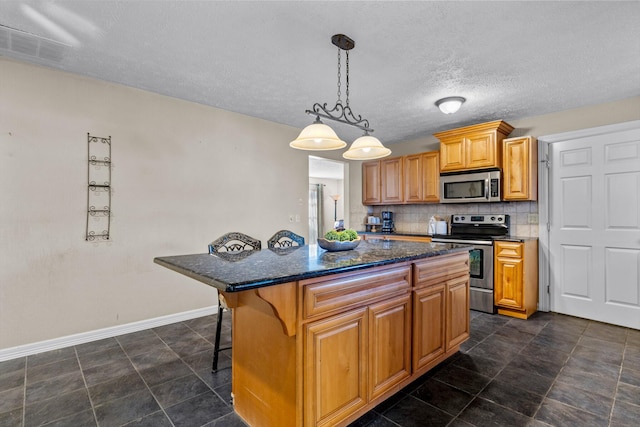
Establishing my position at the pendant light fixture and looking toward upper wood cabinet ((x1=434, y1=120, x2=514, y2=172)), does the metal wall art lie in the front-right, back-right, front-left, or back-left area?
back-left

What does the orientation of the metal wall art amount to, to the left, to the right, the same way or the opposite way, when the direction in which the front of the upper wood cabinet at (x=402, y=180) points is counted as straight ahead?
to the left

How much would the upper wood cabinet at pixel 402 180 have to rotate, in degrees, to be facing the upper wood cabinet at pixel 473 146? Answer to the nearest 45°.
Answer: approximately 90° to its left

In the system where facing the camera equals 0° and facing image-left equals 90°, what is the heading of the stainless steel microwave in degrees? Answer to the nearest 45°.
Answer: approximately 0°

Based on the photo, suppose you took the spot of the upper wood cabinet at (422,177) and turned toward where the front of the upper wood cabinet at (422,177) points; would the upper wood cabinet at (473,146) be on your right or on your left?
on your left

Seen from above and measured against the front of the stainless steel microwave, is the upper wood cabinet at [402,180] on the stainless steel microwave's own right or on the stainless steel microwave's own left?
on the stainless steel microwave's own right

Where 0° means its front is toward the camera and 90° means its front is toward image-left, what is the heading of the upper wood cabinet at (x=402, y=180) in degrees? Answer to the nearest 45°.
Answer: approximately 45°

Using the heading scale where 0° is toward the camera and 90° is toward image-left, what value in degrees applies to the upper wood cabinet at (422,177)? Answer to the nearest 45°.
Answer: approximately 45°

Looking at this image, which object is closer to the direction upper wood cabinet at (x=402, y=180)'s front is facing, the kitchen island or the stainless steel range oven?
the kitchen island

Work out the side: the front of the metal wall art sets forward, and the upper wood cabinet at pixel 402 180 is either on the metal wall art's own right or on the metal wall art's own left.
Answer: on the metal wall art's own left
